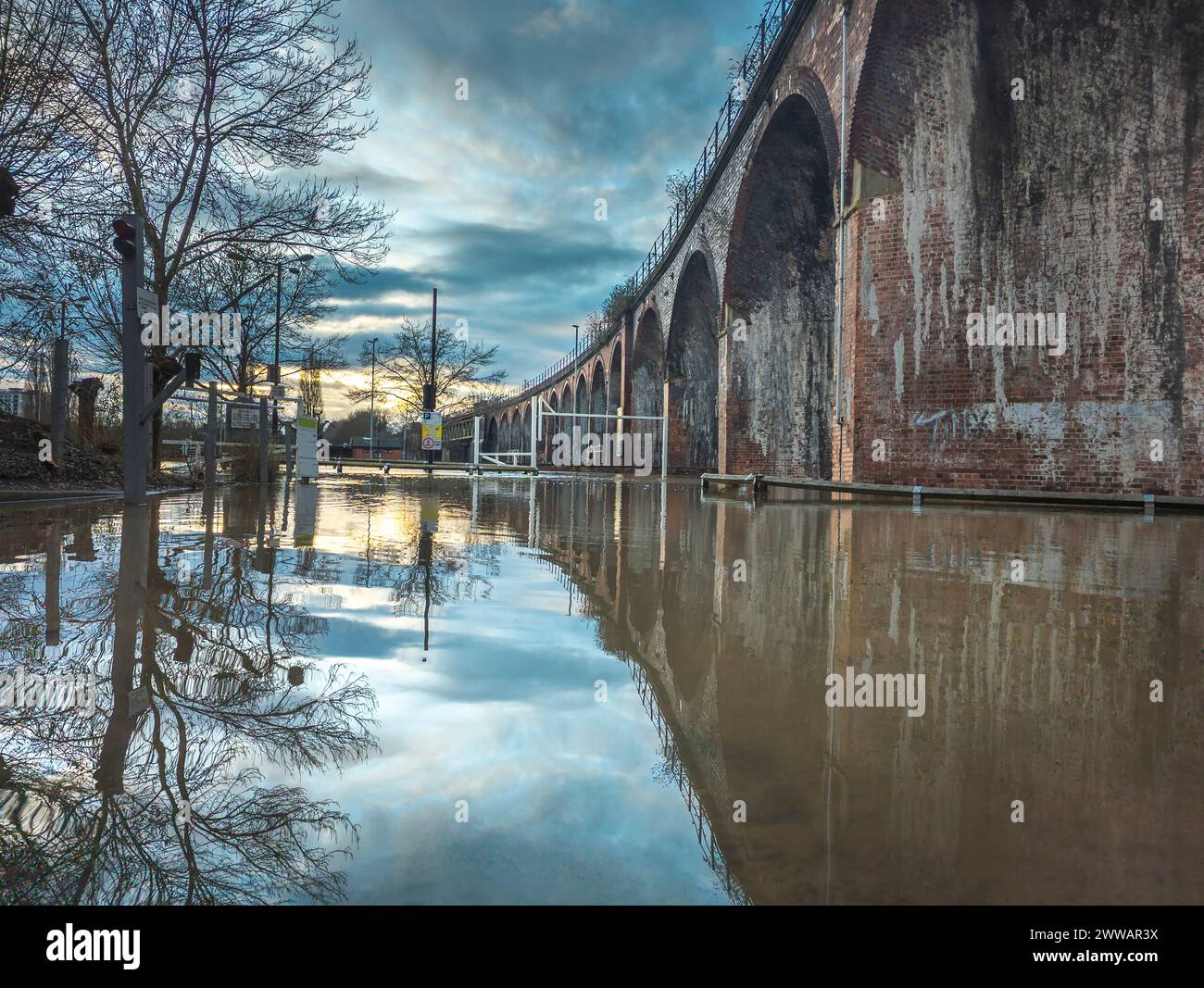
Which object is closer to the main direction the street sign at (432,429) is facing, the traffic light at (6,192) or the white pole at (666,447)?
the traffic light

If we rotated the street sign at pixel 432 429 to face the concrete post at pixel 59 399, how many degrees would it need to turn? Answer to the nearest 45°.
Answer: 0° — it already faces it

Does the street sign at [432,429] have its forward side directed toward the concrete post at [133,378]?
yes

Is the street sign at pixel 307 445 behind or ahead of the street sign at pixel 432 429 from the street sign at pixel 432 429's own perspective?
ahead

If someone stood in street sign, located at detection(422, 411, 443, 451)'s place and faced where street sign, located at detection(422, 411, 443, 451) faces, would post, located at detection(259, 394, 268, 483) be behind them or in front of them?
in front

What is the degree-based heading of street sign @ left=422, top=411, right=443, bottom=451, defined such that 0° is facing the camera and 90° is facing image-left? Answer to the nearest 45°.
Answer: approximately 0°

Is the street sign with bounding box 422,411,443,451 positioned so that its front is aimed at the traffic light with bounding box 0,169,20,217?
yes

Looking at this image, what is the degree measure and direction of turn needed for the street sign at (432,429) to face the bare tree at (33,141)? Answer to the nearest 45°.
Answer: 0° — it already faces it

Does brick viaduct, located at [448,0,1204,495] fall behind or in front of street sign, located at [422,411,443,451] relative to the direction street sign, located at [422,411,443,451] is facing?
in front
